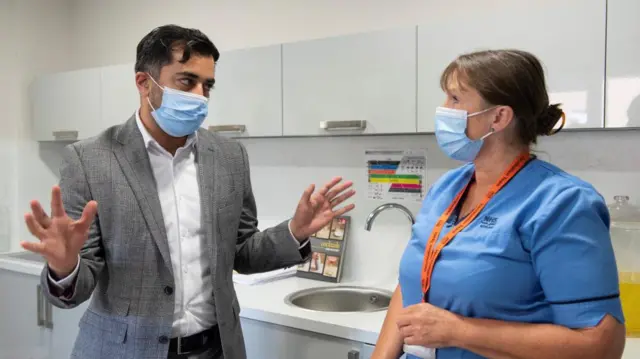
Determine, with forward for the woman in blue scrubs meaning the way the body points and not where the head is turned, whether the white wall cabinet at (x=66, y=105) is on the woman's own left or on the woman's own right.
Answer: on the woman's own right

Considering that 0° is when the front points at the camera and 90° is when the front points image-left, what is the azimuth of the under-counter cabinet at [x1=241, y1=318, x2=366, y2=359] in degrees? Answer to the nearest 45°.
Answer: approximately 45°

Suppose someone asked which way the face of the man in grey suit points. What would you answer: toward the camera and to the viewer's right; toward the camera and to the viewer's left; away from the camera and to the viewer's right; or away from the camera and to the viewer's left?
toward the camera and to the viewer's right

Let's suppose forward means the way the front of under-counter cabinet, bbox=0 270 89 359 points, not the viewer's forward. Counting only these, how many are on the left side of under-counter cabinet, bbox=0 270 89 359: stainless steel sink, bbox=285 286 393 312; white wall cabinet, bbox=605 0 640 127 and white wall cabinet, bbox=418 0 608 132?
3

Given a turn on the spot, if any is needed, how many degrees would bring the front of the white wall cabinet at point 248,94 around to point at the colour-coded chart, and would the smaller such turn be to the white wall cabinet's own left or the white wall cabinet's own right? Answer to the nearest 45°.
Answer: approximately 135° to the white wall cabinet's own left

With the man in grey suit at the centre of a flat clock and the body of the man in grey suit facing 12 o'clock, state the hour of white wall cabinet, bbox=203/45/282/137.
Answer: The white wall cabinet is roughly at 8 o'clock from the man in grey suit.

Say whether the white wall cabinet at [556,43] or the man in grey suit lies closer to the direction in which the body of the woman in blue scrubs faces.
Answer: the man in grey suit

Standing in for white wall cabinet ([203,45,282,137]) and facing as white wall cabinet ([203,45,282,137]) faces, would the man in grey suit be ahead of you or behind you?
ahead

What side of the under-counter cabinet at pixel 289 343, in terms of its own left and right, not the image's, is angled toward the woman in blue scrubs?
left

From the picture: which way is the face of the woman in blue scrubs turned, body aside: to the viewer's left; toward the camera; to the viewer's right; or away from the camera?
to the viewer's left

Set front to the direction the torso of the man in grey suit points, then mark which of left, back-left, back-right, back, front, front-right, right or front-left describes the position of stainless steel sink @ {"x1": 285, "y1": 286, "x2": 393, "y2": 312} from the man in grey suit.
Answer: left

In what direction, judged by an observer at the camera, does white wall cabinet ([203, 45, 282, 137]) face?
facing the viewer and to the left of the viewer

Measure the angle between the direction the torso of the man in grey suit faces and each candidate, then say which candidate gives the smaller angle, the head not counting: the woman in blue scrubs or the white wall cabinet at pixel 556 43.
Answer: the woman in blue scrubs

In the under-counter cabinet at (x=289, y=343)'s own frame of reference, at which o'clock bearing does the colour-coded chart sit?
The colour-coded chart is roughly at 6 o'clock from the under-counter cabinet.
